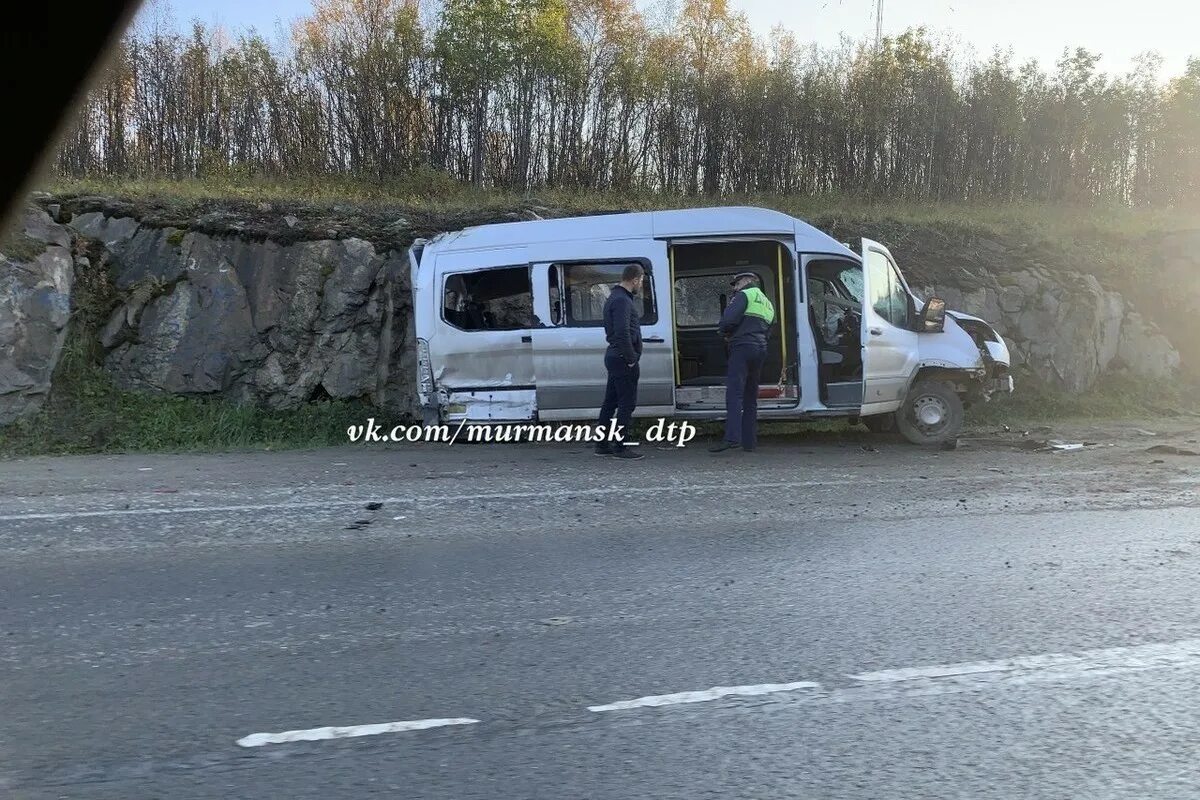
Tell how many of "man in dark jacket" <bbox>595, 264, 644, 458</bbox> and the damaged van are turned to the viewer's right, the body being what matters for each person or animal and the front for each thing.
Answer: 2

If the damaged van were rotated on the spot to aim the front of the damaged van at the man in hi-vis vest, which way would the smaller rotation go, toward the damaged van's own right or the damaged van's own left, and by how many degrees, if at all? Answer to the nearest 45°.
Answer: approximately 45° to the damaged van's own right

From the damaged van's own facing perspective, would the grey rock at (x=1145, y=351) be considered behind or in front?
in front

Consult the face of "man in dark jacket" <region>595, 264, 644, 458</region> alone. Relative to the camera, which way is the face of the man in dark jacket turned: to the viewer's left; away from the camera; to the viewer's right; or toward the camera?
to the viewer's right

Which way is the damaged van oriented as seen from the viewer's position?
to the viewer's right

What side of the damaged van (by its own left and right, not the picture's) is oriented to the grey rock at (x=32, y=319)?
back

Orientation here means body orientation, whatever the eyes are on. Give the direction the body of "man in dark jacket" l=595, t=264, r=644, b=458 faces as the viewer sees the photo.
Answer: to the viewer's right

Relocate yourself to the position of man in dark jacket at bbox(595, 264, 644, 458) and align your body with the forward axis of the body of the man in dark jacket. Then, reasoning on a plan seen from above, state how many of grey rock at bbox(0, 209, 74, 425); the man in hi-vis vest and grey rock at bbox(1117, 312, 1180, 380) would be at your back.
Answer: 1
